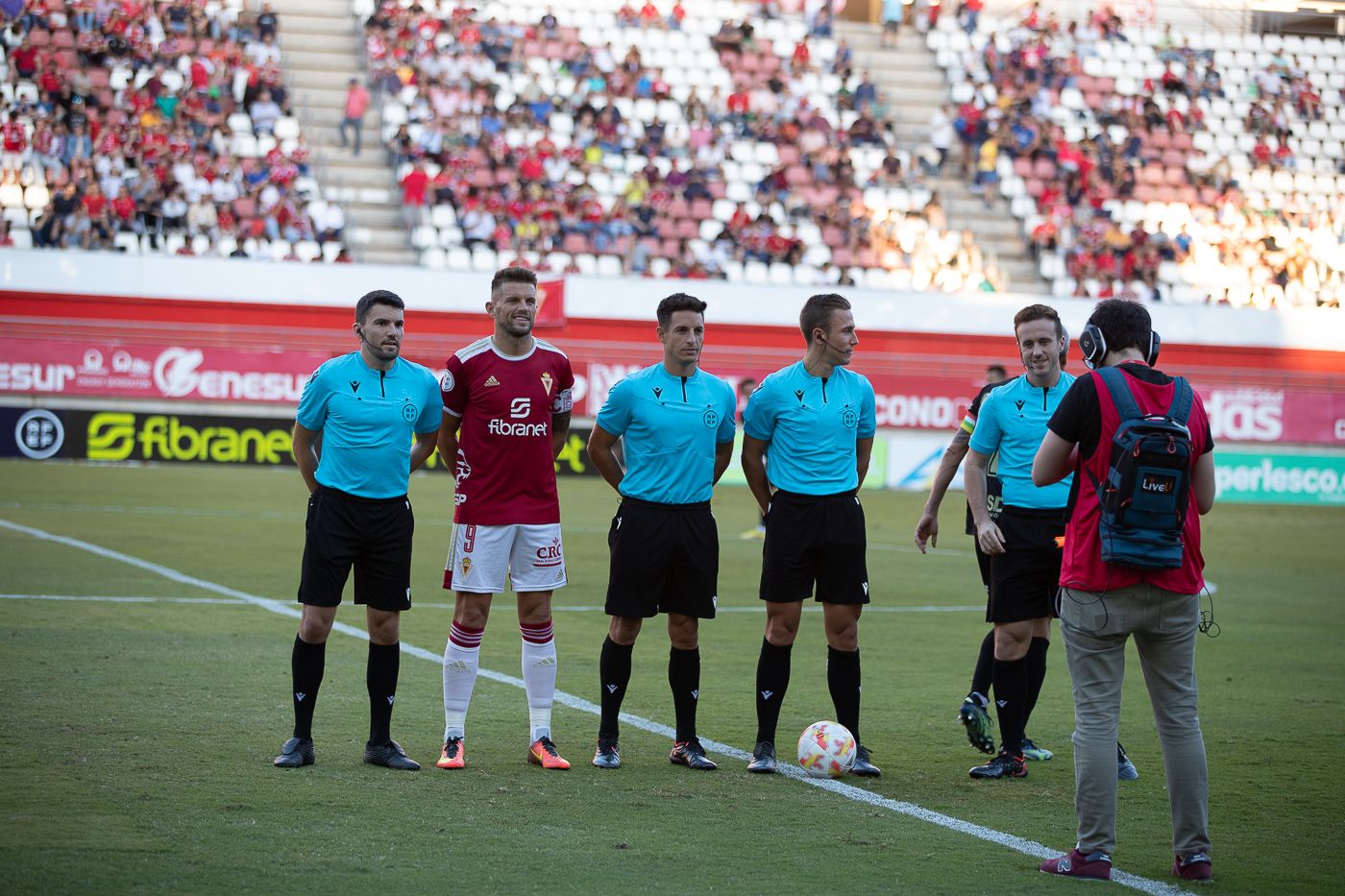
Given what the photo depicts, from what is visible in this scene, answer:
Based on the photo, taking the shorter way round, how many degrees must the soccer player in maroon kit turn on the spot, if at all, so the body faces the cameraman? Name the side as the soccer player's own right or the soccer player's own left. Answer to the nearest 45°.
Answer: approximately 45° to the soccer player's own left

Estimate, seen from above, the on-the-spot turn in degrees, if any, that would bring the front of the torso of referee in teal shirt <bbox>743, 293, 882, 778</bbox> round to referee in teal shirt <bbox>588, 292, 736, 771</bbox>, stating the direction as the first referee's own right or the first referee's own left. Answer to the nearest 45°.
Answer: approximately 90° to the first referee's own right

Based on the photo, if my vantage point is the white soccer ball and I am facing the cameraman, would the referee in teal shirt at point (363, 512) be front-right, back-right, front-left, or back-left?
back-right

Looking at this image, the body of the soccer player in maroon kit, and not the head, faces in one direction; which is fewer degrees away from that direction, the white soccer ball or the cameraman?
the cameraman

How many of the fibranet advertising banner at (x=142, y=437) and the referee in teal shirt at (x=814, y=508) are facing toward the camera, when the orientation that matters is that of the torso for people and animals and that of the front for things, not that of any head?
2

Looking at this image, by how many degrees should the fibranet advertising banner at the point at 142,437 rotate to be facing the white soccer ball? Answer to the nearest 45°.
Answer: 0° — it already faces it

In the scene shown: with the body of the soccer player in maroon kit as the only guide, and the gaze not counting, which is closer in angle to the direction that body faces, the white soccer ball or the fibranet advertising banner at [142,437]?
the white soccer ball

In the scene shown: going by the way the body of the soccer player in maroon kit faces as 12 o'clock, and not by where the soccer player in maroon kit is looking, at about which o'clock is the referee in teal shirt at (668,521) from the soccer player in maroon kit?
The referee in teal shirt is roughly at 9 o'clock from the soccer player in maroon kit.

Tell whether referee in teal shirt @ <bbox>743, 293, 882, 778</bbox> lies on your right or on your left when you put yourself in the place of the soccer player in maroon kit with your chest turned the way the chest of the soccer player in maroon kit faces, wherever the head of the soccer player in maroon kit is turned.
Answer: on your left

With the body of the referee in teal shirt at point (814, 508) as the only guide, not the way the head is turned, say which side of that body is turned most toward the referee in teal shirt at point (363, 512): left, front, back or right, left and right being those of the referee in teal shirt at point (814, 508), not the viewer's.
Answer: right

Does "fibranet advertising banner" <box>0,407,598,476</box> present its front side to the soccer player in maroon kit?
yes

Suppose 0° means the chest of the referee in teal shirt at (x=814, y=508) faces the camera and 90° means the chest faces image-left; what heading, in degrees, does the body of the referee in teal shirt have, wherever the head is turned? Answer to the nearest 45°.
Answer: approximately 0°

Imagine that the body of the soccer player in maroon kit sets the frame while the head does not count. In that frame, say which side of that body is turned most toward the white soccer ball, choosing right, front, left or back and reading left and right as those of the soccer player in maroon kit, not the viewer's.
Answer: left

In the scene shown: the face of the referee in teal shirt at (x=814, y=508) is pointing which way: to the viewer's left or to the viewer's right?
to the viewer's right

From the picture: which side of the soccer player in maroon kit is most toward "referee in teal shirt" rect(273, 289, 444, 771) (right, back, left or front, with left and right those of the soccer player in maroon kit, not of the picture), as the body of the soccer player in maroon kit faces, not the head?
right

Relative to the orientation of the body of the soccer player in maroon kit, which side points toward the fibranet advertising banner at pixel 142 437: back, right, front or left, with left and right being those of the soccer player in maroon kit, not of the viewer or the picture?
back
